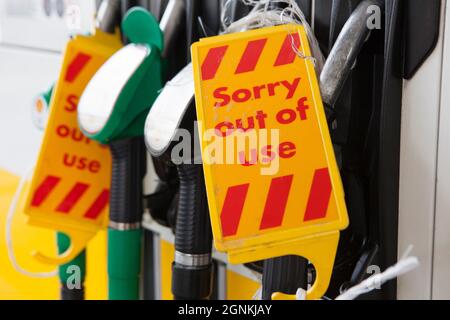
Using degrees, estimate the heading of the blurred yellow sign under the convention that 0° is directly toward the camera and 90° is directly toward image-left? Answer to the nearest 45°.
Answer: approximately 0°

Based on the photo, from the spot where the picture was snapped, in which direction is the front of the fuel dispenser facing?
facing the viewer and to the left of the viewer

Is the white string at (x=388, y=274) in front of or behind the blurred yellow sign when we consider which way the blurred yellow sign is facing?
in front

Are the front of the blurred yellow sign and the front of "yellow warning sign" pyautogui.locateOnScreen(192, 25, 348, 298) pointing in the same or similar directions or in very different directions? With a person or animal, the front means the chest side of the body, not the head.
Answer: same or similar directions

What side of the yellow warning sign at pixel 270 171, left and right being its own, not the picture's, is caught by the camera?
front
